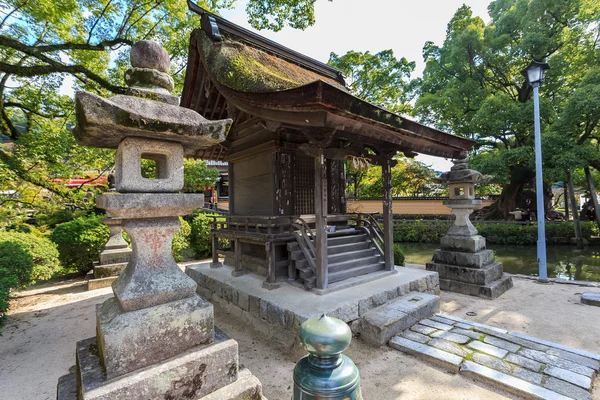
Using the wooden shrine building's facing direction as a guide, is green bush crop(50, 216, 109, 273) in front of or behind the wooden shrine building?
behind

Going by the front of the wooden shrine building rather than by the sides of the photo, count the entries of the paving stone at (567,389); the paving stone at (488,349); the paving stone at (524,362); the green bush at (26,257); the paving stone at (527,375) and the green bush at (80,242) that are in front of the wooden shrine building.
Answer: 4

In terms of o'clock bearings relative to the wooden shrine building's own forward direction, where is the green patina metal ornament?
The green patina metal ornament is roughly at 1 o'clock from the wooden shrine building.

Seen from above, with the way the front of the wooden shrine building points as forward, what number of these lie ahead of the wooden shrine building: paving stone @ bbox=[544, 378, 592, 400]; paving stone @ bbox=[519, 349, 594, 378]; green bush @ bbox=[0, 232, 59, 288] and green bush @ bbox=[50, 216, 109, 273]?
2

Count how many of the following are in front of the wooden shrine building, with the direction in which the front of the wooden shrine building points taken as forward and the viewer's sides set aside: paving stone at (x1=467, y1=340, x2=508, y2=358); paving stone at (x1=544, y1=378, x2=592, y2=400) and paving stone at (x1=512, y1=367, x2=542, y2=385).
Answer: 3

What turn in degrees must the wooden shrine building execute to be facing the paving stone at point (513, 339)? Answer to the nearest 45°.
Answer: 0° — it already faces it

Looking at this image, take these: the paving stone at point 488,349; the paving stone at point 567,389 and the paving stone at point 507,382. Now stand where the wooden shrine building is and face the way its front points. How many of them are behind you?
0

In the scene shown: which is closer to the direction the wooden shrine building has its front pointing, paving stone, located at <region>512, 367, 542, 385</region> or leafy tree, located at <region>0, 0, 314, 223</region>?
the paving stone

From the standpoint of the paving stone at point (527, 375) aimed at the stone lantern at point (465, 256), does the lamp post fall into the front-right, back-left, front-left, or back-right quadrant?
front-right

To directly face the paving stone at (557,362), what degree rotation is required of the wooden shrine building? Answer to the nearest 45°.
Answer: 0° — it already faces it

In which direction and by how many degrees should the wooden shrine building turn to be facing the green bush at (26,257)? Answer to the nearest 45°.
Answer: approximately 135° to its right

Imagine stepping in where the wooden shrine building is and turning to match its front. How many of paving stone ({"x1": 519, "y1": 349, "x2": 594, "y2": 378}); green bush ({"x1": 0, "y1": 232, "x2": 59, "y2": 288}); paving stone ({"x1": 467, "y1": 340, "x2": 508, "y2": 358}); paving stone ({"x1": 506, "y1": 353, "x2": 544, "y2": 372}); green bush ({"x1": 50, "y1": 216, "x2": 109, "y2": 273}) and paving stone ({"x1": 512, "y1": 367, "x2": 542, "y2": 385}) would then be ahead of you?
4

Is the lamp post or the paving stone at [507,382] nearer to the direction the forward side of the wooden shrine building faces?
the paving stone

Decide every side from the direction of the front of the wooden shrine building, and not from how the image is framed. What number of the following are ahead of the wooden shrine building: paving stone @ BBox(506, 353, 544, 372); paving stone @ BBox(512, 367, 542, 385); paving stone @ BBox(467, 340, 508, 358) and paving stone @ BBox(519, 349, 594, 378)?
4

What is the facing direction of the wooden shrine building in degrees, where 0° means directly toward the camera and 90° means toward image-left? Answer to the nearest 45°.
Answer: approximately 315°

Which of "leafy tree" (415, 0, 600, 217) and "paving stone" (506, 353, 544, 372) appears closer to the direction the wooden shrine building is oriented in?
the paving stone

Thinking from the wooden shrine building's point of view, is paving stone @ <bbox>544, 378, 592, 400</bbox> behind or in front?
in front

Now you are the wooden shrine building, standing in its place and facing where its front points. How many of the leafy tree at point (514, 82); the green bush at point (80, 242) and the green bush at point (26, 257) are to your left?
1

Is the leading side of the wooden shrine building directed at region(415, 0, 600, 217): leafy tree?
no

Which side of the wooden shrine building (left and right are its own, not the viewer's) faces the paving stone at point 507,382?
front
